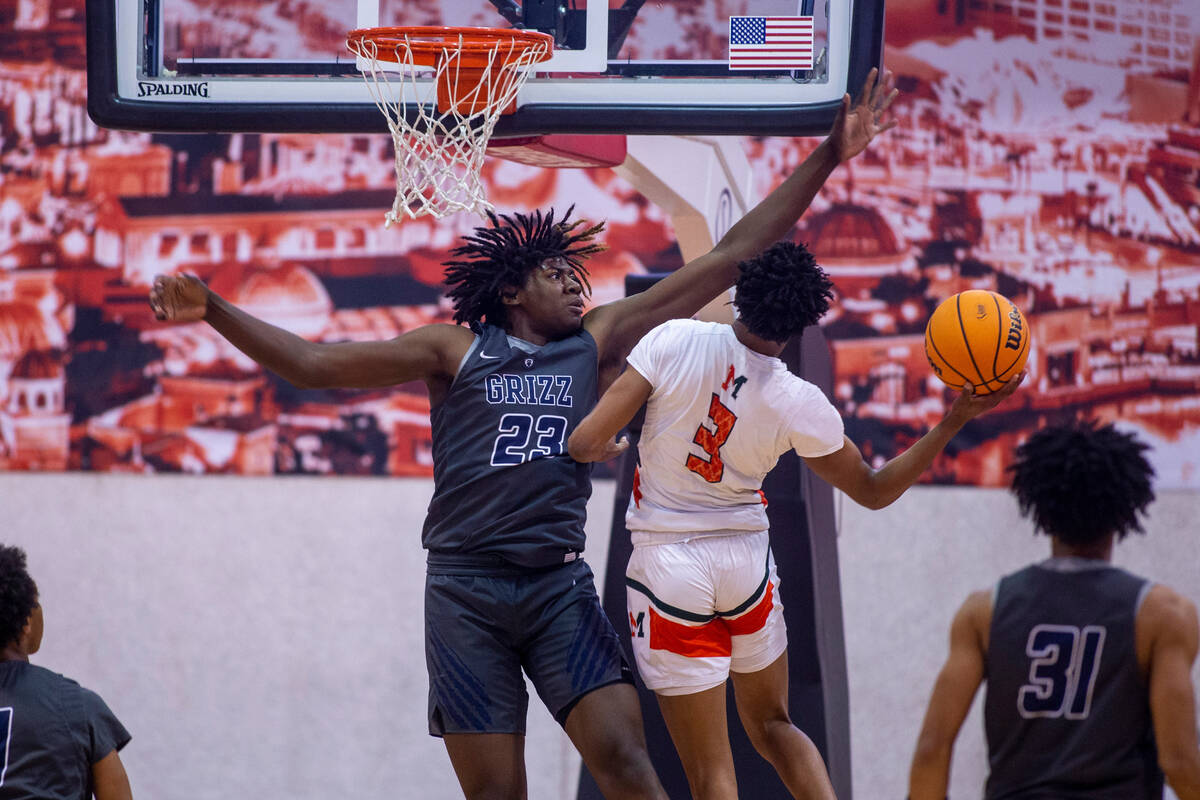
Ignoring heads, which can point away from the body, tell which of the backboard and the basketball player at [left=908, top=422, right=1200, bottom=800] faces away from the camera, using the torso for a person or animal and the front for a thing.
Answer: the basketball player

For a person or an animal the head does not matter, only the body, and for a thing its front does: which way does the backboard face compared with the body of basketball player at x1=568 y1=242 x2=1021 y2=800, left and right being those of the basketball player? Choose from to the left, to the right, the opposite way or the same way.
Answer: the opposite way

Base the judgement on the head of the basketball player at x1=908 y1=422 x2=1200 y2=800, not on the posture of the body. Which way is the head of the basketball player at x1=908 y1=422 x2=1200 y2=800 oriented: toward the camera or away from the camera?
away from the camera

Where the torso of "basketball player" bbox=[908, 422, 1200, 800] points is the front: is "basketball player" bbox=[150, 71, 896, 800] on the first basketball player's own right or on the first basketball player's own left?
on the first basketball player's own left

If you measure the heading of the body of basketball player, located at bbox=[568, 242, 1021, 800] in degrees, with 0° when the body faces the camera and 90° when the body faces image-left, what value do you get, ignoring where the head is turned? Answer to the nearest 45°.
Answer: approximately 180°

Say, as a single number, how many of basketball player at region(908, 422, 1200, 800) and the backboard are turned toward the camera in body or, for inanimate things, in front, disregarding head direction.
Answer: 1

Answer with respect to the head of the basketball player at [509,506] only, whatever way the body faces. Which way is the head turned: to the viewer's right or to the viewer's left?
to the viewer's right

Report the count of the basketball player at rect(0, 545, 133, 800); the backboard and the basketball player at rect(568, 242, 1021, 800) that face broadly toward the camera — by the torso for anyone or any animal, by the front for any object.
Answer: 1

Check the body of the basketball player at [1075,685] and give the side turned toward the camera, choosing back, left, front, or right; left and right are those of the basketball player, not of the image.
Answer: back
